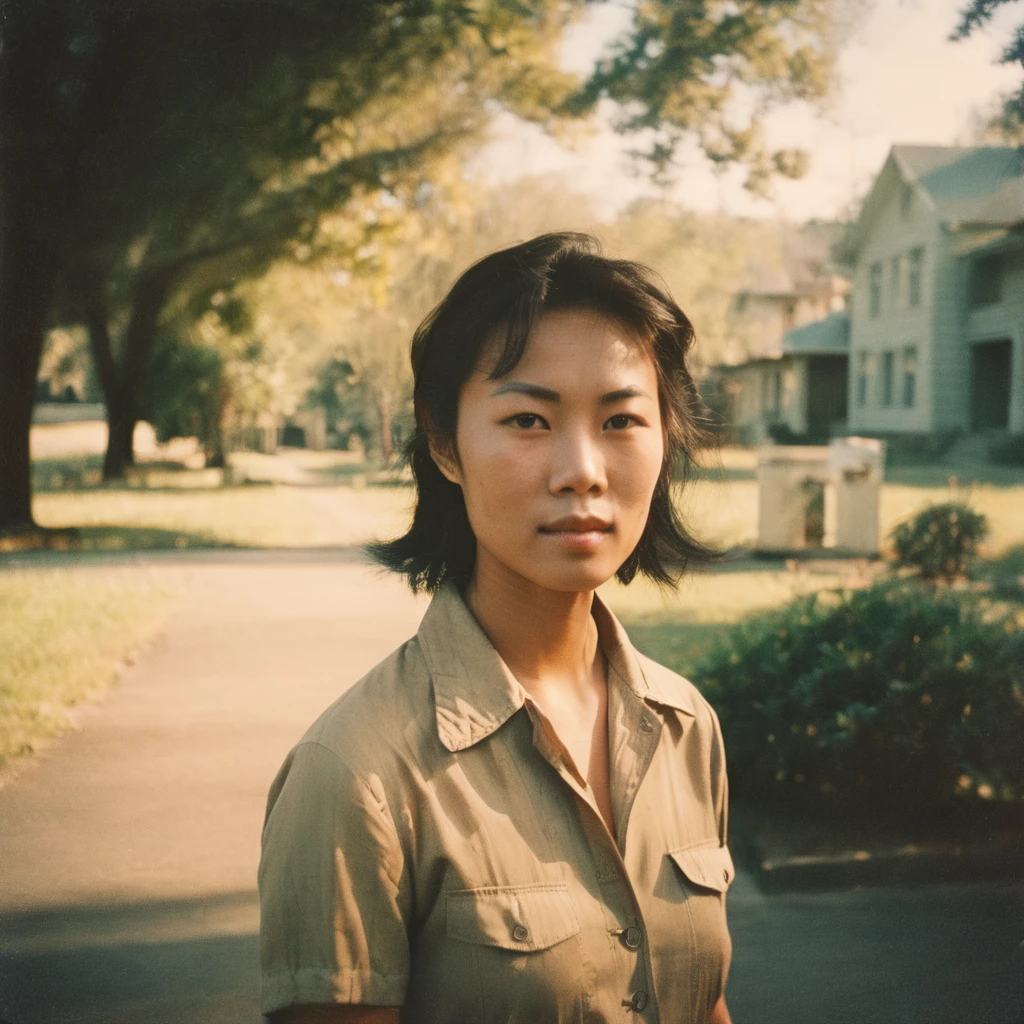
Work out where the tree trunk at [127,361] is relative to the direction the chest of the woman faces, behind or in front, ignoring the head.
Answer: behind

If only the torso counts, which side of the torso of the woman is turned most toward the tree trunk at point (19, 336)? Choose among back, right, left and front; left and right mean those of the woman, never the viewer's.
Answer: back

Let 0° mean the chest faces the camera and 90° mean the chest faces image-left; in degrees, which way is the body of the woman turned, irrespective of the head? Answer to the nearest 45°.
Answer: approximately 315°

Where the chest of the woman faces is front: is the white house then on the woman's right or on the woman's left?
on the woman's left

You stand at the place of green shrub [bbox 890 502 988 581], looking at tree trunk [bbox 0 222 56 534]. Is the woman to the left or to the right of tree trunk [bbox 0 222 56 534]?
left

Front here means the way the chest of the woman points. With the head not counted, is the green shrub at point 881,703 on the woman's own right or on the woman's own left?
on the woman's own left

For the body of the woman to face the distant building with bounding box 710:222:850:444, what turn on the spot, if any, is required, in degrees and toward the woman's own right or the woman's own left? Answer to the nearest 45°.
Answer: approximately 135° to the woman's own left

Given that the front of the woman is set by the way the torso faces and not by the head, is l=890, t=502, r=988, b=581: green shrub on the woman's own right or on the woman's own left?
on the woman's own left
